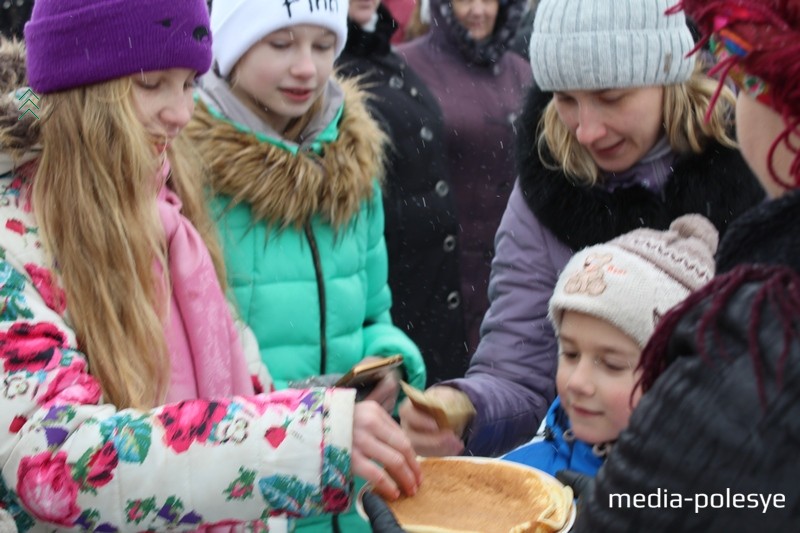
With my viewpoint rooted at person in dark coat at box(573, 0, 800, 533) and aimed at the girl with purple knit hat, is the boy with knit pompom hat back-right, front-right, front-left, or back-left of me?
front-right

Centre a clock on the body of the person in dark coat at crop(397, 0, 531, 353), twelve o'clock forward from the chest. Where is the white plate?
The white plate is roughly at 12 o'clock from the person in dark coat.

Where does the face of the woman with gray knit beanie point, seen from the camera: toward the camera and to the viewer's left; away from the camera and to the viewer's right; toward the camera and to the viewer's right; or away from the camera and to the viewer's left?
toward the camera and to the viewer's left

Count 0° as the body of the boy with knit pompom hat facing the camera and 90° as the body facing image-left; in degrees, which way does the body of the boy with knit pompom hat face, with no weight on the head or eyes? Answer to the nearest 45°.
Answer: approximately 45°

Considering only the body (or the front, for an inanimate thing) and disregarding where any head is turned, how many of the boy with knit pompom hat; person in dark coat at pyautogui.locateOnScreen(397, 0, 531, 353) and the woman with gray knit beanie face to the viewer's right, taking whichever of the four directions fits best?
0

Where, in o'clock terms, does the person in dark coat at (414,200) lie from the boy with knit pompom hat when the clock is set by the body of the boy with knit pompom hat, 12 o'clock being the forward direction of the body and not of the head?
The person in dark coat is roughly at 4 o'clock from the boy with knit pompom hat.

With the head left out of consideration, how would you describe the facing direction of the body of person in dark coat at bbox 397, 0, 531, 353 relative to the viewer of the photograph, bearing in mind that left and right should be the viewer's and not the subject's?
facing the viewer

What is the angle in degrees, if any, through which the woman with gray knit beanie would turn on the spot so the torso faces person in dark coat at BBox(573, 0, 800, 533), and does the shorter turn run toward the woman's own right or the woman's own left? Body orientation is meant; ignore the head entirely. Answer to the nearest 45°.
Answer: approximately 45° to the woman's own left

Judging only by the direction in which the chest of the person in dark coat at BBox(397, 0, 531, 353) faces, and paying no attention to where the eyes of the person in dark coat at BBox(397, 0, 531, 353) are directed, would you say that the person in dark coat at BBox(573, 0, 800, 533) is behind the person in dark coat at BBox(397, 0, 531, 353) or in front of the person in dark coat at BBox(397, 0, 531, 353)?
in front

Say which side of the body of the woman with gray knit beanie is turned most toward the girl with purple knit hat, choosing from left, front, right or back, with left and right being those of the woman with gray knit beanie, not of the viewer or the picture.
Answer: front

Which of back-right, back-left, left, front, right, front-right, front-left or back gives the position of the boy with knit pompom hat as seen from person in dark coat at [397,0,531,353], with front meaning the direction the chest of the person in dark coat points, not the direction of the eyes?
front

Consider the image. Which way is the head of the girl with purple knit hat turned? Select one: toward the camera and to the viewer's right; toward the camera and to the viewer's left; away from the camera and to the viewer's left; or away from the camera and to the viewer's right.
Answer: toward the camera and to the viewer's right

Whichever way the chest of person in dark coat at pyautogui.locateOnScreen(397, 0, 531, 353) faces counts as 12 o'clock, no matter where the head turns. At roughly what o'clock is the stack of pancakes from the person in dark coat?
The stack of pancakes is roughly at 12 o'clock from the person in dark coat.
